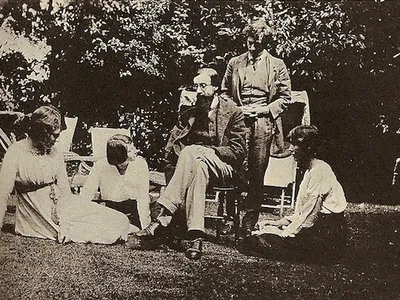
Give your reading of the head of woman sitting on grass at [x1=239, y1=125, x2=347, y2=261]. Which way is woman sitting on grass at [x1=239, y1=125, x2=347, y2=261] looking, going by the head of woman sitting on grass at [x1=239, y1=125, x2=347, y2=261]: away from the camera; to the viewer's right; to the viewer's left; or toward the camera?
to the viewer's left

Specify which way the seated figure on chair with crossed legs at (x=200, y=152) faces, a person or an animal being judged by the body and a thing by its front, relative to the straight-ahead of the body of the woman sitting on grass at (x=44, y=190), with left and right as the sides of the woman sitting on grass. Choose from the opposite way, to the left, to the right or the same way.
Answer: to the right

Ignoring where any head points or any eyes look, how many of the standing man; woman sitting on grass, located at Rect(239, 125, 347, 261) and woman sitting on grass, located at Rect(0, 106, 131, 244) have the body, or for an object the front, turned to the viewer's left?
1

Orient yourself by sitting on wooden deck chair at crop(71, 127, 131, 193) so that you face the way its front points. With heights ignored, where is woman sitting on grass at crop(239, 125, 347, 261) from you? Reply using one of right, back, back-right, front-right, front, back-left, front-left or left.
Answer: back-left

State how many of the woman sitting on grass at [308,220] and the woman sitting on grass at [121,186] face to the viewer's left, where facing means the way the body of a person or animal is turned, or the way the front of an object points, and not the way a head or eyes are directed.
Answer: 1

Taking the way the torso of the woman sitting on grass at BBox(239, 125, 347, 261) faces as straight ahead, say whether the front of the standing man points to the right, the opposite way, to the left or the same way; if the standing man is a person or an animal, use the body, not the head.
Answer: to the left

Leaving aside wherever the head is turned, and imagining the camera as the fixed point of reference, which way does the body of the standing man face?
toward the camera

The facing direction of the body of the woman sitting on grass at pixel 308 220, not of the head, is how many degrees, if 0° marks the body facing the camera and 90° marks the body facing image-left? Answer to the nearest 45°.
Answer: approximately 90°
